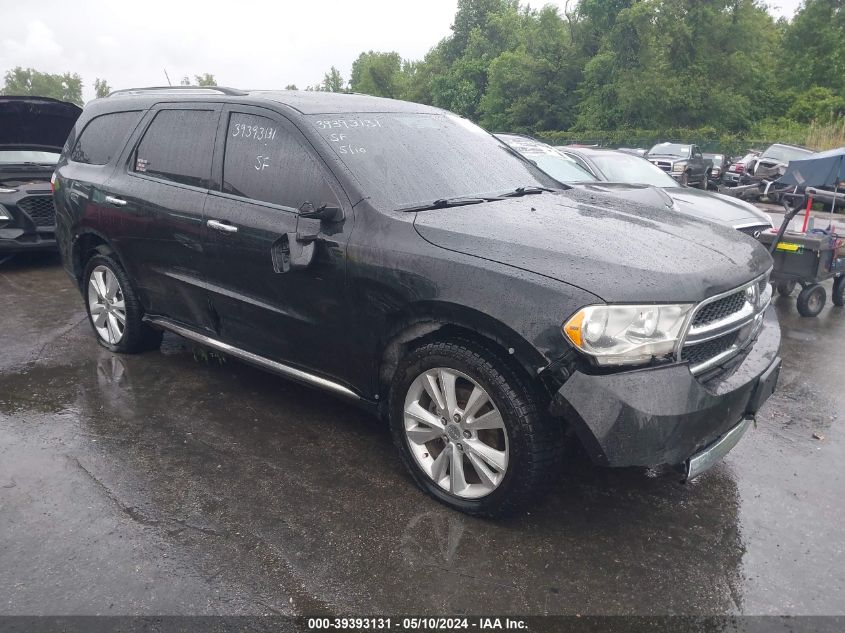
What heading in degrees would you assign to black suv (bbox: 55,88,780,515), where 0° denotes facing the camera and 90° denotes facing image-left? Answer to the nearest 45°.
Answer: approximately 315°

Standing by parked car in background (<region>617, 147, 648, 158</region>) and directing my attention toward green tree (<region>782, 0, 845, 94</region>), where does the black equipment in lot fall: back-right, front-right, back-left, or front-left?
back-right

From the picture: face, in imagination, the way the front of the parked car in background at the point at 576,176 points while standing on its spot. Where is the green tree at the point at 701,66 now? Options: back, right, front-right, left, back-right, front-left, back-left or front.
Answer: back-left

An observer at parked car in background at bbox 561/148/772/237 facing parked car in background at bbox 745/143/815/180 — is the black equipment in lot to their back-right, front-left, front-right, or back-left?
back-right

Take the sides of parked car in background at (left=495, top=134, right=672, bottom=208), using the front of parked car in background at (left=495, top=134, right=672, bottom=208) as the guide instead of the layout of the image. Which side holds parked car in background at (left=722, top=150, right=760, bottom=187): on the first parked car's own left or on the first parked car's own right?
on the first parked car's own left

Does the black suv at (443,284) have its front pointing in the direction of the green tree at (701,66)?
no

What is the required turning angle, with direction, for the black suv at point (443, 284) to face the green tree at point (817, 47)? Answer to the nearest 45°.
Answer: approximately 90° to its left

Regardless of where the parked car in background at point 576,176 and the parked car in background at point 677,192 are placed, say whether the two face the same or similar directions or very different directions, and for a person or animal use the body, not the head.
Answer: same or similar directions

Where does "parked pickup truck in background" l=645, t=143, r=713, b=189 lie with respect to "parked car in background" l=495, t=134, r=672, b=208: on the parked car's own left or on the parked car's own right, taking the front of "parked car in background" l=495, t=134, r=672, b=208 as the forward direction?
on the parked car's own left

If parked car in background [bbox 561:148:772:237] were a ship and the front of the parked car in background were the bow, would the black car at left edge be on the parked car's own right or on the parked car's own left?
on the parked car's own right

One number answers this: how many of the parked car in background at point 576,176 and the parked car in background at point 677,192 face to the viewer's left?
0

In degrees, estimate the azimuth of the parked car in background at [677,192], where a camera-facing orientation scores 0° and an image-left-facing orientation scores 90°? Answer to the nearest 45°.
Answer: approximately 315°

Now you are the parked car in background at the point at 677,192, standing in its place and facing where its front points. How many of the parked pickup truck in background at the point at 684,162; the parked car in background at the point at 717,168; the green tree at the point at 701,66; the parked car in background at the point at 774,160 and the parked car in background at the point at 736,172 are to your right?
0

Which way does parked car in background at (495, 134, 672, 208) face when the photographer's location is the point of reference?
facing the viewer and to the right of the viewer

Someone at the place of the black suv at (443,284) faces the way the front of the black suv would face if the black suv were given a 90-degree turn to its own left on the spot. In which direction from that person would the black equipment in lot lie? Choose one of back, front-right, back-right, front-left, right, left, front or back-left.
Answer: front

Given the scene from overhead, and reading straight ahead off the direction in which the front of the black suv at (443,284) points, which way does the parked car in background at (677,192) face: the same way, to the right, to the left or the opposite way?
the same way

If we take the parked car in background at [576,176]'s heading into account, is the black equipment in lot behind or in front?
in front

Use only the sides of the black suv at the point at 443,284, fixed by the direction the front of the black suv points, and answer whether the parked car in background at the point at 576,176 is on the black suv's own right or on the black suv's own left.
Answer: on the black suv's own left

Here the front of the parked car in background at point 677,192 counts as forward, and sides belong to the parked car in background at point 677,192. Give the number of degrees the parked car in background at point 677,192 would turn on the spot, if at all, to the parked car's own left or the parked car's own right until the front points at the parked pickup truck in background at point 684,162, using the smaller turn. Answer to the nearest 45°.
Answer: approximately 135° to the parked car's own left

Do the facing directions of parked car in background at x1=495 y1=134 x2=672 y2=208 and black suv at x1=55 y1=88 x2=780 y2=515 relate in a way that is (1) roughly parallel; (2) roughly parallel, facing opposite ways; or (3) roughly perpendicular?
roughly parallel

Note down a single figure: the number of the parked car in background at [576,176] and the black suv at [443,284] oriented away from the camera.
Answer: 0
